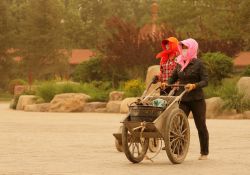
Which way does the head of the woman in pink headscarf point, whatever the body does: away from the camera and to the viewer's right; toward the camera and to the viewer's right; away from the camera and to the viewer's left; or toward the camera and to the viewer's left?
toward the camera and to the viewer's left

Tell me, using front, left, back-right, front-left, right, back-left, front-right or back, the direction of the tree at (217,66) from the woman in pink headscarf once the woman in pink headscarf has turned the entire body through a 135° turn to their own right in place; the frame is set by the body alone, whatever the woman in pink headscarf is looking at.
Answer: front

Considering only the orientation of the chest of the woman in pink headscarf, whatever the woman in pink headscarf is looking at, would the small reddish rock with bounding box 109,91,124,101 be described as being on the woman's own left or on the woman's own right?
on the woman's own right

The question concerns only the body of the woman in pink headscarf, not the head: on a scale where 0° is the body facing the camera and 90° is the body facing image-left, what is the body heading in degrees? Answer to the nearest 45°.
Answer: approximately 45°

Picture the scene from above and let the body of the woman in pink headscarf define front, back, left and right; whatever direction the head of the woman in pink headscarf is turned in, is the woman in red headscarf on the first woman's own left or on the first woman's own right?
on the first woman's own right

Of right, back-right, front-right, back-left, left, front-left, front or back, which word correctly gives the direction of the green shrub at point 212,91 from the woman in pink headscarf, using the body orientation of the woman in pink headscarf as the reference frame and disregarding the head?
back-right

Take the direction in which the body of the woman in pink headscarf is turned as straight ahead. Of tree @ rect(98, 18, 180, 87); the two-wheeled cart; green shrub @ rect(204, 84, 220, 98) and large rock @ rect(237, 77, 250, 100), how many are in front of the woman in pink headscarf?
1
